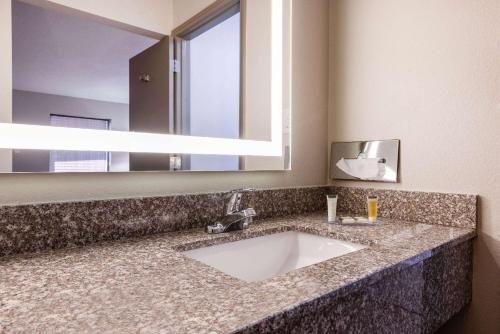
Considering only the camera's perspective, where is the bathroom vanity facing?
facing the viewer and to the right of the viewer

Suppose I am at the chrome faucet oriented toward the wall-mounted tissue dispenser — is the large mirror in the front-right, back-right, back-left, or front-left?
back-left

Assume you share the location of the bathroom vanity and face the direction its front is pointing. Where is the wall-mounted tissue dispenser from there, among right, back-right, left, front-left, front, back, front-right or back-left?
left
